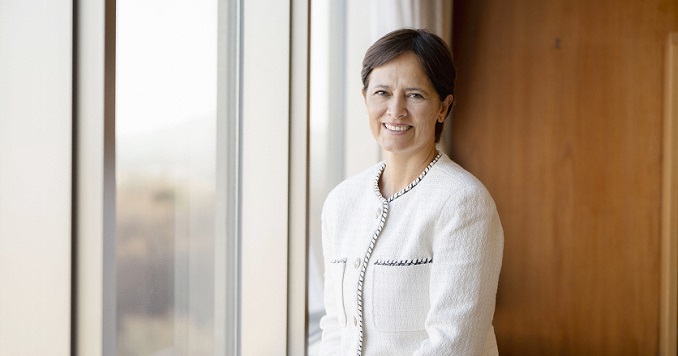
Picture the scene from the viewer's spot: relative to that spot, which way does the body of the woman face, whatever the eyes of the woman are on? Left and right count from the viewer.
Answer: facing the viewer and to the left of the viewer

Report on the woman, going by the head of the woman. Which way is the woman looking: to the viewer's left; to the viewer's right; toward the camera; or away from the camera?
toward the camera

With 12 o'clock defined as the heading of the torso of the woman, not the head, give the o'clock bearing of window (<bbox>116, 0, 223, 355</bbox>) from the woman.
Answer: The window is roughly at 3 o'clock from the woman.
